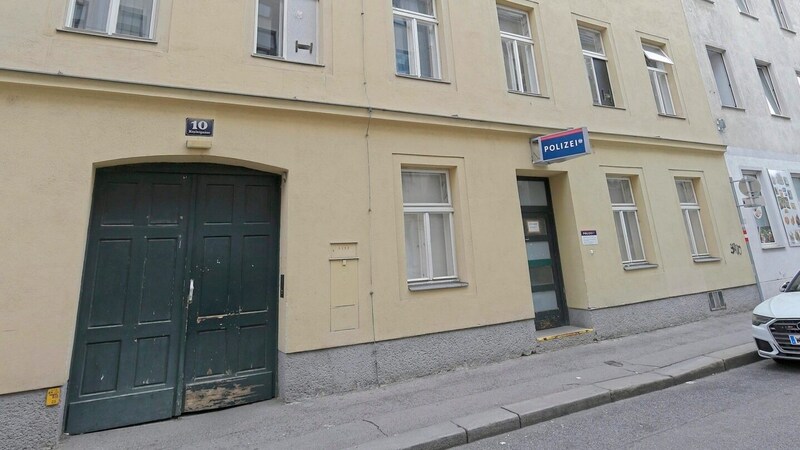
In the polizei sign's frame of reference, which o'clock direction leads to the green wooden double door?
The green wooden double door is roughly at 12 o'clock from the polizei sign.

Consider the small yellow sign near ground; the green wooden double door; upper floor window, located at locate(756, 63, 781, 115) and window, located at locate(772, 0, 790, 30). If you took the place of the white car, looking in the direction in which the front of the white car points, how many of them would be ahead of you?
2

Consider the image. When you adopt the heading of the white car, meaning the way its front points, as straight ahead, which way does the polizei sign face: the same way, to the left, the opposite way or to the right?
the same way

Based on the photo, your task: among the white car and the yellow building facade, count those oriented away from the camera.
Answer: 0

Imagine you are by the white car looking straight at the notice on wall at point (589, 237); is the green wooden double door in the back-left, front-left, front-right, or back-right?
front-left

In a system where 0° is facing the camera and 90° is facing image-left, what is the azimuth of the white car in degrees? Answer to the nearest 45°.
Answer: approximately 45°

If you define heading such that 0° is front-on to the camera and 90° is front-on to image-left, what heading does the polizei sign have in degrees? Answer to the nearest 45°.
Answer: approximately 45°

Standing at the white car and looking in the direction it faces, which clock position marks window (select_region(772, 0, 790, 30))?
The window is roughly at 5 o'clock from the white car.

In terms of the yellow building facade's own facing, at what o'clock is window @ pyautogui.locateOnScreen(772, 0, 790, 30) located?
The window is roughly at 10 o'clock from the yellow building facade.

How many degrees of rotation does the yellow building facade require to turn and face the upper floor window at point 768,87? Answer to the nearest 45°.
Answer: approximately 45° to its left

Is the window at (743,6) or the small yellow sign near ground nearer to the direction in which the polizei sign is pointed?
the small yellow sign near ground

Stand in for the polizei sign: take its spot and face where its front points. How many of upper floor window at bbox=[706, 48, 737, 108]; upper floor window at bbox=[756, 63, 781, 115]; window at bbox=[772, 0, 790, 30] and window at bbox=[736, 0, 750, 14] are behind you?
4

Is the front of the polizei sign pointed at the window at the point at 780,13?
no
